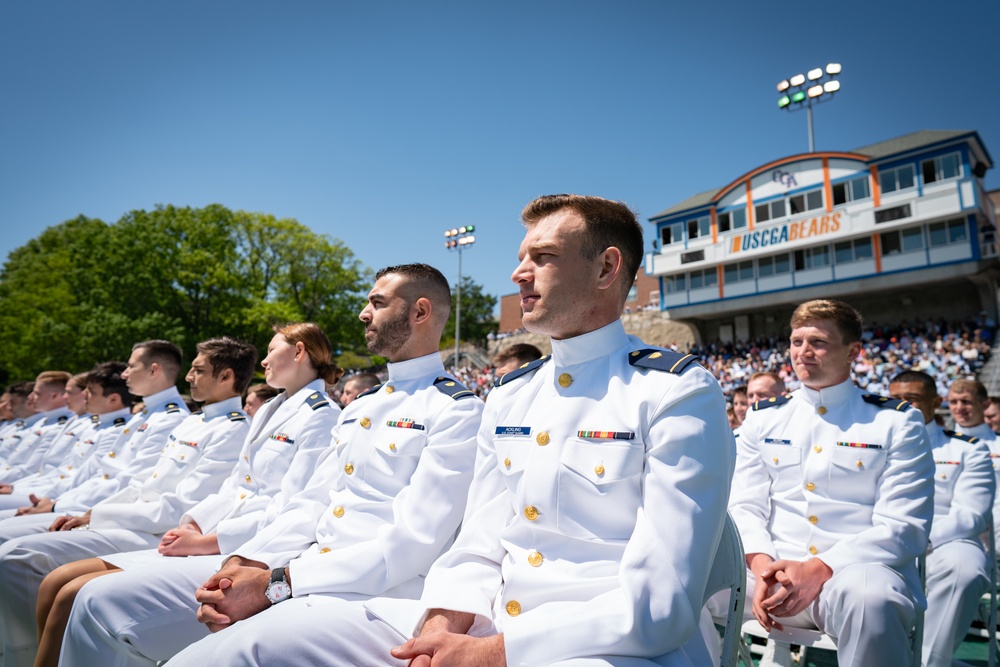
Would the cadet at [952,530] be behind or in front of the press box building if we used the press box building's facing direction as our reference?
in front

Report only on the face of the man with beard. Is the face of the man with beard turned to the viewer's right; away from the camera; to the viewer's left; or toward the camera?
to the viewer's left

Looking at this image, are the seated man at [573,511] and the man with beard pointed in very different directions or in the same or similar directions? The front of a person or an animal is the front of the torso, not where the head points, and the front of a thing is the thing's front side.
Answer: same or similar directions

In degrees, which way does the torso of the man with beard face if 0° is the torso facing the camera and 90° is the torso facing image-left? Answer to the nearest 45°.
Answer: approximately 45°

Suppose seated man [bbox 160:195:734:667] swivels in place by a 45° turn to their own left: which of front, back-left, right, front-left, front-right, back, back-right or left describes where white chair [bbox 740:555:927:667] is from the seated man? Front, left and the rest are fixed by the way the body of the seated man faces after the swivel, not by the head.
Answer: back-left

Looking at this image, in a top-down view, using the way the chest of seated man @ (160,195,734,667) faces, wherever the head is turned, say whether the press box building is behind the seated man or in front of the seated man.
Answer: behind

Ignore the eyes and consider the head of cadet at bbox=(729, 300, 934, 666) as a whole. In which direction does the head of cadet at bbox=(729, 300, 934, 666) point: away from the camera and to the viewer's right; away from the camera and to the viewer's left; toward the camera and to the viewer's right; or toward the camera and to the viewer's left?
toward the camera and to the viewer's left

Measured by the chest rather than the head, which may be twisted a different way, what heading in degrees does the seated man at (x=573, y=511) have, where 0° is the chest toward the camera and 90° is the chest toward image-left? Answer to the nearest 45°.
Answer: approximately 45°

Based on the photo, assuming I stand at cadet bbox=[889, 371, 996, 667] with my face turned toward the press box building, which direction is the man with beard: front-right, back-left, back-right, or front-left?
back-left

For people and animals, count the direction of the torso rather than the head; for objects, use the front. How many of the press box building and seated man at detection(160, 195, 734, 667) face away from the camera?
0

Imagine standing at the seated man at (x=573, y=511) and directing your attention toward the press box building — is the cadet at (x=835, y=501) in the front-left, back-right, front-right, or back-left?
front-right

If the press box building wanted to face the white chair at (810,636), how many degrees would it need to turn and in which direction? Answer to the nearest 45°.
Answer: approximately 45° to its left
